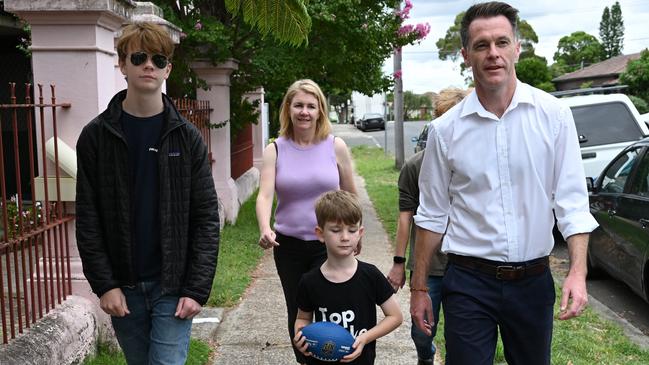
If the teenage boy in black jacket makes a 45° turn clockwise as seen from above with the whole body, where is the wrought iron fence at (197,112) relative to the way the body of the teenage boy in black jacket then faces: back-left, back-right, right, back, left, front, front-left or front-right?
back-right

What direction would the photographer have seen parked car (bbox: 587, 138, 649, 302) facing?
facing away from the viewer and to the left of the viewer

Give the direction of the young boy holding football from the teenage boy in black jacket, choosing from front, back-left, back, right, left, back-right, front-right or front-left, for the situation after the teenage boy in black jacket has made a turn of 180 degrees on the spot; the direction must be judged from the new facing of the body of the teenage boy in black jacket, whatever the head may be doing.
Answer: right

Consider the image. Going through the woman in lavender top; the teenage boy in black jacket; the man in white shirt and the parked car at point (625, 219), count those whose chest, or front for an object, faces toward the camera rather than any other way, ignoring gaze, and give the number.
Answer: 3

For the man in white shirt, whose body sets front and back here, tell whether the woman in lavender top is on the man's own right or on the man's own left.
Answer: on the man's own right

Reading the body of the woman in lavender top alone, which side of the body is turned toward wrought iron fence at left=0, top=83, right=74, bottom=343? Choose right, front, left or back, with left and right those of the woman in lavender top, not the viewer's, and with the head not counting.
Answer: right

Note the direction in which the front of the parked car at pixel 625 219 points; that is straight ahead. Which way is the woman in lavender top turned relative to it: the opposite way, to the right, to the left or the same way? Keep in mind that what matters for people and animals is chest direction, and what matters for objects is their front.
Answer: the opposite way

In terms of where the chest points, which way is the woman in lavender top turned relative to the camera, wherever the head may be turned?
toward the camera

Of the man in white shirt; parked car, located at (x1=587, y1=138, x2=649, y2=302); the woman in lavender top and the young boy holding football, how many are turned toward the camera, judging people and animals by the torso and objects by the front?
3

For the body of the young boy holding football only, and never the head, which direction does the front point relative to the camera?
toward the camera

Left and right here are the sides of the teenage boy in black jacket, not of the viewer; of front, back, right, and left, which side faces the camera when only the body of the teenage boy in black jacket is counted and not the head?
front
